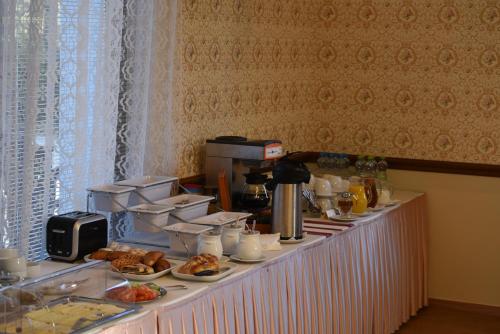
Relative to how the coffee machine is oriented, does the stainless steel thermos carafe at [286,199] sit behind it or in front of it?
in front

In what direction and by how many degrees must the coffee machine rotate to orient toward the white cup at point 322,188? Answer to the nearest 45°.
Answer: approximately 45° to its left

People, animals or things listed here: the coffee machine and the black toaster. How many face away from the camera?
0

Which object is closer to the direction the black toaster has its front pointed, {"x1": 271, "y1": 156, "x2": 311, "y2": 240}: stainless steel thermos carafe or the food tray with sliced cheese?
the food tray with sliced cheese

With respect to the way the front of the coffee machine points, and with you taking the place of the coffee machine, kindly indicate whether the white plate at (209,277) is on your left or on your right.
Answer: on your right

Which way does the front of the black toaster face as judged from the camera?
facing the viewer and to the left of the viewer

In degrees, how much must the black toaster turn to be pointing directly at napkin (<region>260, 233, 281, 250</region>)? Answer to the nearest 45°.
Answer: approximately 135° to its left

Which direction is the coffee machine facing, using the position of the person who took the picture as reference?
facing the viewer and to the right of the viewer
